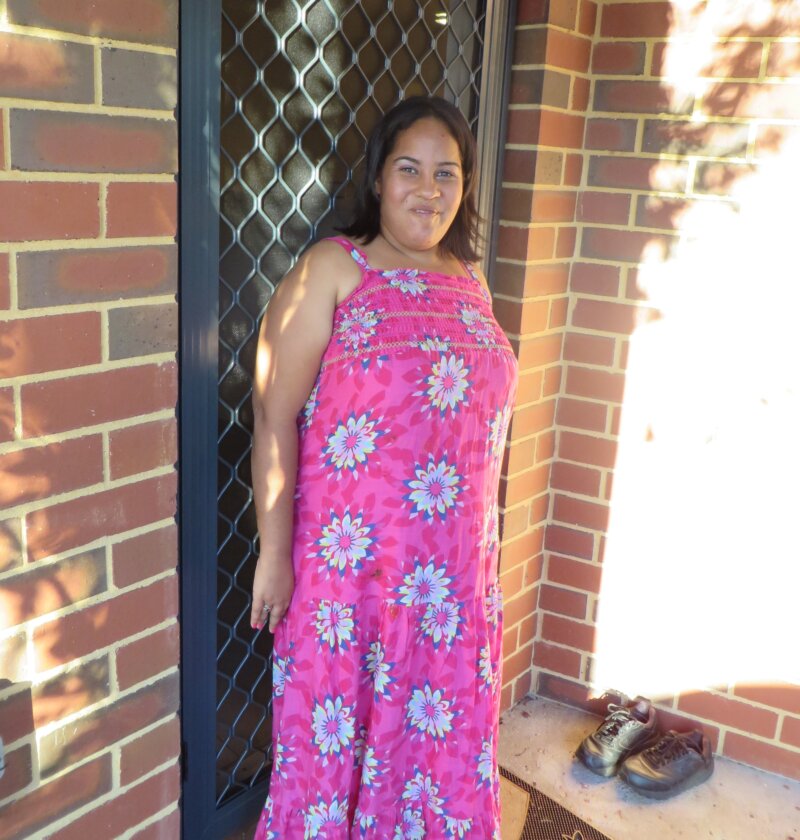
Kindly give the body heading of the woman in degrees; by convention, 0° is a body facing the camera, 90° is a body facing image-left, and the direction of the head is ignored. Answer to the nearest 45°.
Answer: approximately 315°
